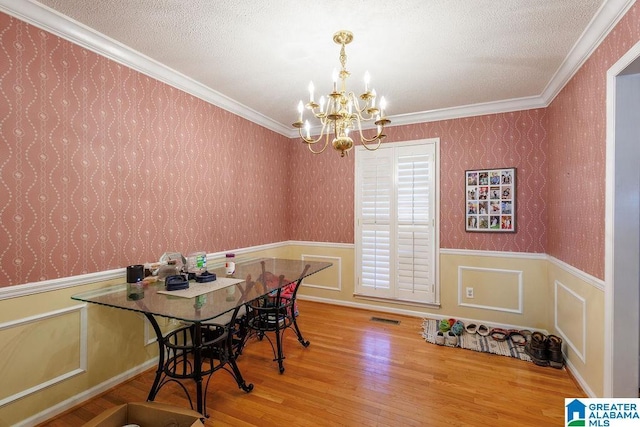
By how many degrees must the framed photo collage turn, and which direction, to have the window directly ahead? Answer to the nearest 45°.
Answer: approximately 90° to its right

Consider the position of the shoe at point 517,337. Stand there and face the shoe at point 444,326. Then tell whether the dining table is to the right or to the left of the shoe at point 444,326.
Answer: left

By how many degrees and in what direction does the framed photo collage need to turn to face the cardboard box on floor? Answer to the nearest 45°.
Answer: approximately 45° to its right

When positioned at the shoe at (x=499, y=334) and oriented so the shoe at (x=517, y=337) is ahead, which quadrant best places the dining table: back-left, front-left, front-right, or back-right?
back-right

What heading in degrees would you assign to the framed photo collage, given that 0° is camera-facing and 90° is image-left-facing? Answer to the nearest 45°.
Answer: approximately 0°
